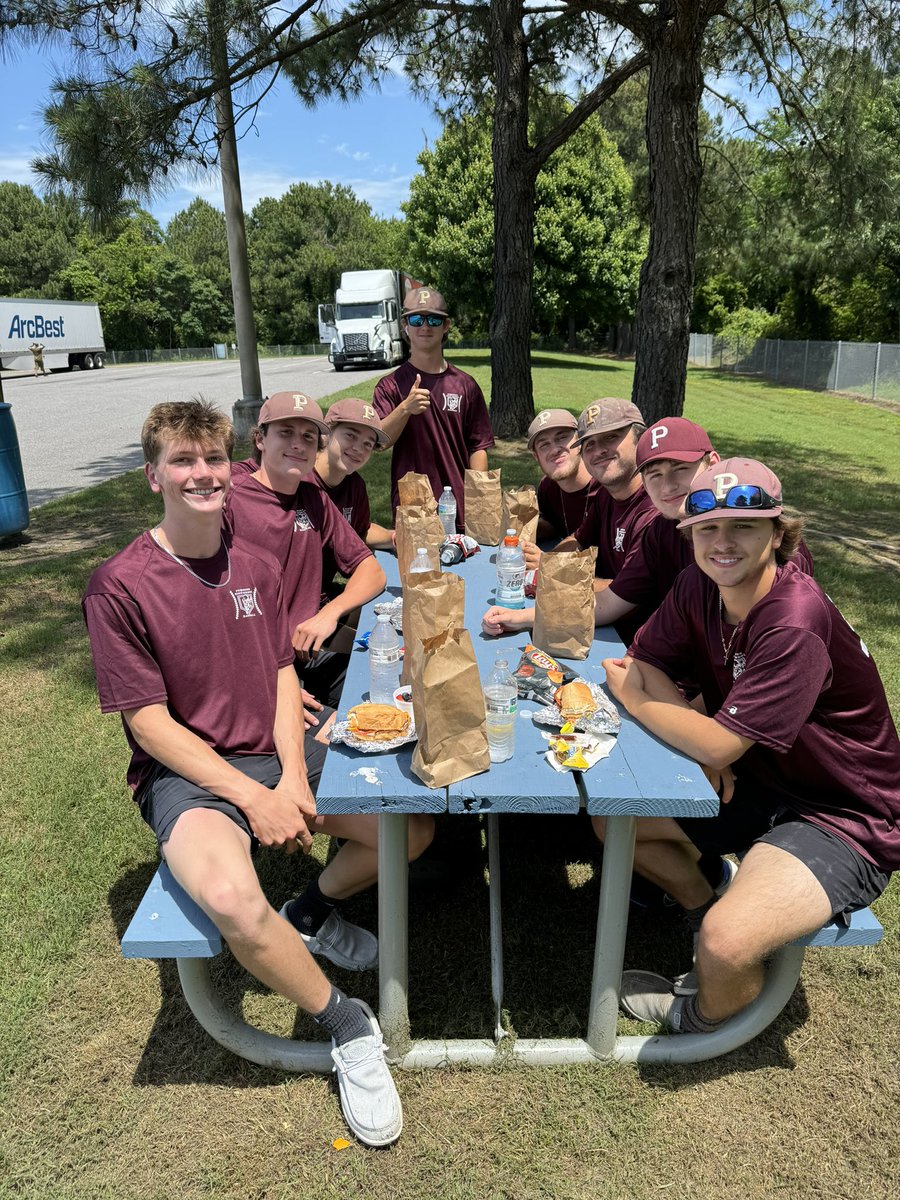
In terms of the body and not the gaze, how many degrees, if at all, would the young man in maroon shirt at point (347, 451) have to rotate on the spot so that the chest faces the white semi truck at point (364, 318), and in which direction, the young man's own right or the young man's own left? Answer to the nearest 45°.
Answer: approximately 135° to the young man's own left

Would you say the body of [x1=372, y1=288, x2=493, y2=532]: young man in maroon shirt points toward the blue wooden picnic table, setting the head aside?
yes

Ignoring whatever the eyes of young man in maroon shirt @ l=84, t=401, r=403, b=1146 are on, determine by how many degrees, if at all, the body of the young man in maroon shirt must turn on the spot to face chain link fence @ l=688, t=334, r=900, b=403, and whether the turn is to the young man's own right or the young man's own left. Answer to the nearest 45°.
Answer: approximately 90° to the young man's own left

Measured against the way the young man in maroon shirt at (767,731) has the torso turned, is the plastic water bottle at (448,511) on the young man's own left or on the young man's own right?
on the young man's own right

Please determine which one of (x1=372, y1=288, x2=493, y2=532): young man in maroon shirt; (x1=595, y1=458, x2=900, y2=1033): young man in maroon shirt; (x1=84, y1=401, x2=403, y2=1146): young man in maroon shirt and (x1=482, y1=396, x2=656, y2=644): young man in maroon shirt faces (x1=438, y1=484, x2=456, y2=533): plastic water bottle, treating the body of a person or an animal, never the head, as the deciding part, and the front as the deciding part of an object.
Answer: (x1=372, y1=288, x2=493, y2=532): young man in maroon shirt

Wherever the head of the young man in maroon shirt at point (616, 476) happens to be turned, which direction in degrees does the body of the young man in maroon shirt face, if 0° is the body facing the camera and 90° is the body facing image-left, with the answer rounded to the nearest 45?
approximately 45°

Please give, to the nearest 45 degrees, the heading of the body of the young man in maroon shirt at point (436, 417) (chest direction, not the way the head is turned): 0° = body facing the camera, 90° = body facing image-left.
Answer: approximately 0°

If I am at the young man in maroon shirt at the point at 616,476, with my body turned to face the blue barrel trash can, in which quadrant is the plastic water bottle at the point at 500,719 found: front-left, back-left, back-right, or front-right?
back-left

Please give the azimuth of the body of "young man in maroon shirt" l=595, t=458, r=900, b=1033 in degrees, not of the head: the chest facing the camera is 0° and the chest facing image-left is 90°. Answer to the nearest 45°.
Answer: approximately 45°
